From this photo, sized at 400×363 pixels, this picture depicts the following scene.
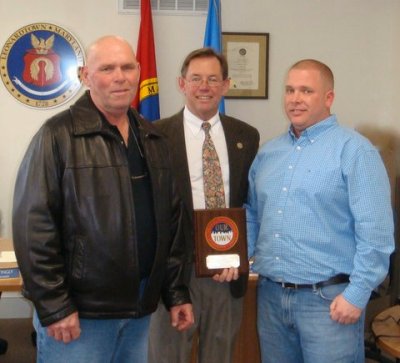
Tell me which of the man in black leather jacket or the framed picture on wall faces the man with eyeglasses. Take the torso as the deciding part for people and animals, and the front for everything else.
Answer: the framed picture on wall

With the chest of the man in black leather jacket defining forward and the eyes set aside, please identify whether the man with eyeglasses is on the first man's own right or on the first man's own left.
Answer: on the first man's own left

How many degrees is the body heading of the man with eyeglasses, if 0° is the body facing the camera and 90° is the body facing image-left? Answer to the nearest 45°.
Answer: approximately 0°

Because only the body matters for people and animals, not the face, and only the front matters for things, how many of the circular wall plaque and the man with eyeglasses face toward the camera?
2

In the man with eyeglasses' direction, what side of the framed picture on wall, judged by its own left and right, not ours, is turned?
front

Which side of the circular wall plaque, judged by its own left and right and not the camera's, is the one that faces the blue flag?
left

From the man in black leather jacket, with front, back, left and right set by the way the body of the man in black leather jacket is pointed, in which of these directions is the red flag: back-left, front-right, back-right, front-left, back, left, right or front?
back-left

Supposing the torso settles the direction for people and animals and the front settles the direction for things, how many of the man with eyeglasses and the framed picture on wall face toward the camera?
2

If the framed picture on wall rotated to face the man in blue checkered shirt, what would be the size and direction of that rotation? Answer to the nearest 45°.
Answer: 0° — it already faces them

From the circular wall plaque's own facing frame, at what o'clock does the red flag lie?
The red flag is roughly at 10 o'clock from the circular wall plaque.
